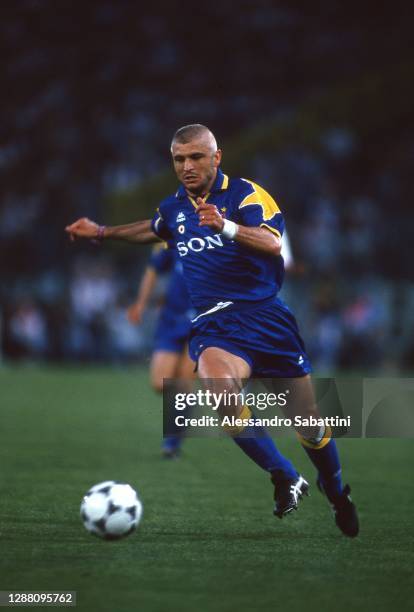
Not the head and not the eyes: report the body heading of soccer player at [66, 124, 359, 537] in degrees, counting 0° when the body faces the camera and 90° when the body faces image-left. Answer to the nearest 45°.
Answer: approximately 45°

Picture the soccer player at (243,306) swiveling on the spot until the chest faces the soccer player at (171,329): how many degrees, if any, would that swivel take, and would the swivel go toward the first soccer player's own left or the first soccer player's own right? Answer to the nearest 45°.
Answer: approximately 135° to the first soccer player's own right
